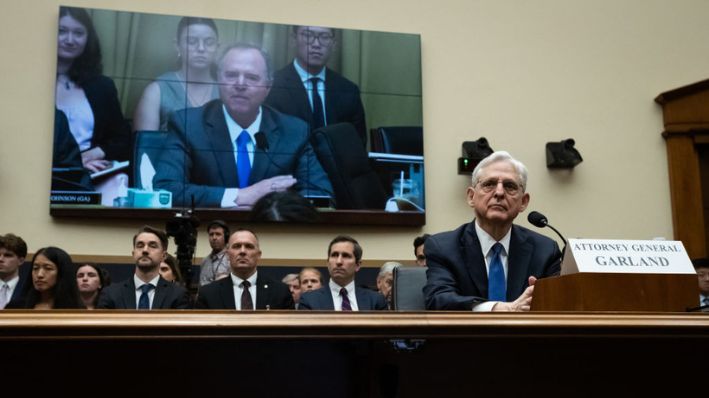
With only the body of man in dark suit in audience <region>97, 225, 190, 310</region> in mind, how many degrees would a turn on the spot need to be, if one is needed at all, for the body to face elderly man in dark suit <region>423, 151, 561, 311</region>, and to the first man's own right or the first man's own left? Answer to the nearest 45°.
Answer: approximately 45° to the first man's own left

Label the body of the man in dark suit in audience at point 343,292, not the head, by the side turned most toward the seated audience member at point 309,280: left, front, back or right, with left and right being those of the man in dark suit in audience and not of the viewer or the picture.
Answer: back

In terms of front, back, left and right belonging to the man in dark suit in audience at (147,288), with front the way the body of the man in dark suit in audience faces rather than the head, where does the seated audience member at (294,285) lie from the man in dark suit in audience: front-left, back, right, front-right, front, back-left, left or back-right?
back-left

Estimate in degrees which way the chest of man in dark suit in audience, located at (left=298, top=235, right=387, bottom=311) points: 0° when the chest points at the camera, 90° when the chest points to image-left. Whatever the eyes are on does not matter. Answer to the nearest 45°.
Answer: approximately 0°

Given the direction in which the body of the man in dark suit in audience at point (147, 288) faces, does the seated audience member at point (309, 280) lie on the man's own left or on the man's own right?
on the man's own left

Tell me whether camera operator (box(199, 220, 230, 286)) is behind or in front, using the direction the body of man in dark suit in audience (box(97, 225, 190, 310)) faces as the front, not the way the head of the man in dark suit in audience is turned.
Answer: behind
